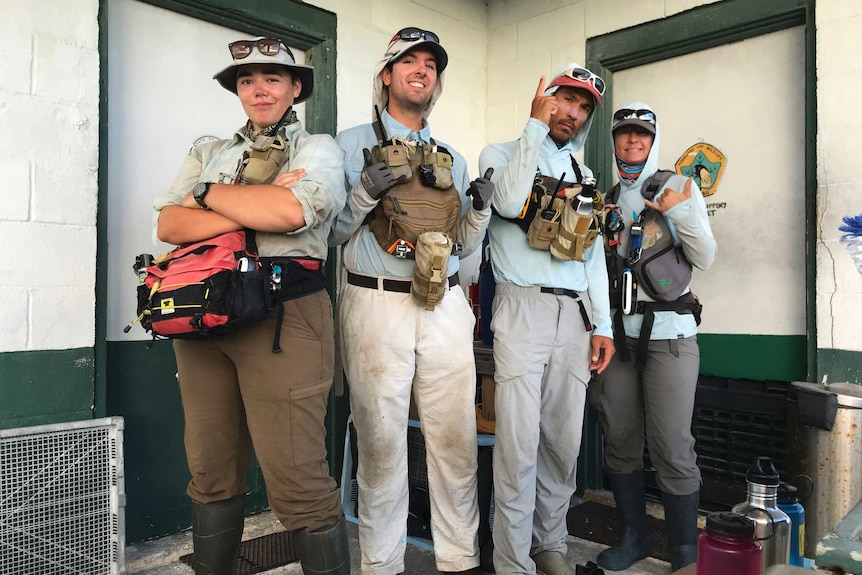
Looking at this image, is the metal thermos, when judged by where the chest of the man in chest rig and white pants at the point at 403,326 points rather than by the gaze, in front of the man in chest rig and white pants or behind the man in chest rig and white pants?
in front

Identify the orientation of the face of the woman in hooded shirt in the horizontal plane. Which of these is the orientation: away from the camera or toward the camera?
toward the camera

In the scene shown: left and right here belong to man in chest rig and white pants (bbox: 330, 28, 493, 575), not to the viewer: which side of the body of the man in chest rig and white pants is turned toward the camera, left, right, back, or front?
front

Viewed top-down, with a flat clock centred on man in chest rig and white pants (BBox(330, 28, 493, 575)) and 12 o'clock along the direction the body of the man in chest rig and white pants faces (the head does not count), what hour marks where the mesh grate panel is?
The mesh grate panel is roughly at 3 o'clock from the man in chest rig and white pants.

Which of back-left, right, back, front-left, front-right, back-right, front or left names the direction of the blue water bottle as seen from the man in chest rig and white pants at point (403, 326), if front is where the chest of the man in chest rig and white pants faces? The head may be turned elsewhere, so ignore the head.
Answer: front-left

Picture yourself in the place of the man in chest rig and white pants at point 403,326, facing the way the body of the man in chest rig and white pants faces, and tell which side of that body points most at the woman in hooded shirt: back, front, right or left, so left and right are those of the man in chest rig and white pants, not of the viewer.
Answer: left

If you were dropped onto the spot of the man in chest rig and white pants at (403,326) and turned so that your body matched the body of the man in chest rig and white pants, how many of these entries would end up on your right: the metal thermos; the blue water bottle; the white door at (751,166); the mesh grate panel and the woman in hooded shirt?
1

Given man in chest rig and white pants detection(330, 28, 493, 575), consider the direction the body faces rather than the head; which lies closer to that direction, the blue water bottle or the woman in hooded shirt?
the blue water bottle

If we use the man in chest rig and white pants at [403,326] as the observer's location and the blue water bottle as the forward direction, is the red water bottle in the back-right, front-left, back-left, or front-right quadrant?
front-right

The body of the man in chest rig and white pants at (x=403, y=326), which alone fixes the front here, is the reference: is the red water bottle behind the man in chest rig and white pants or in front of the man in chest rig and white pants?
in front
